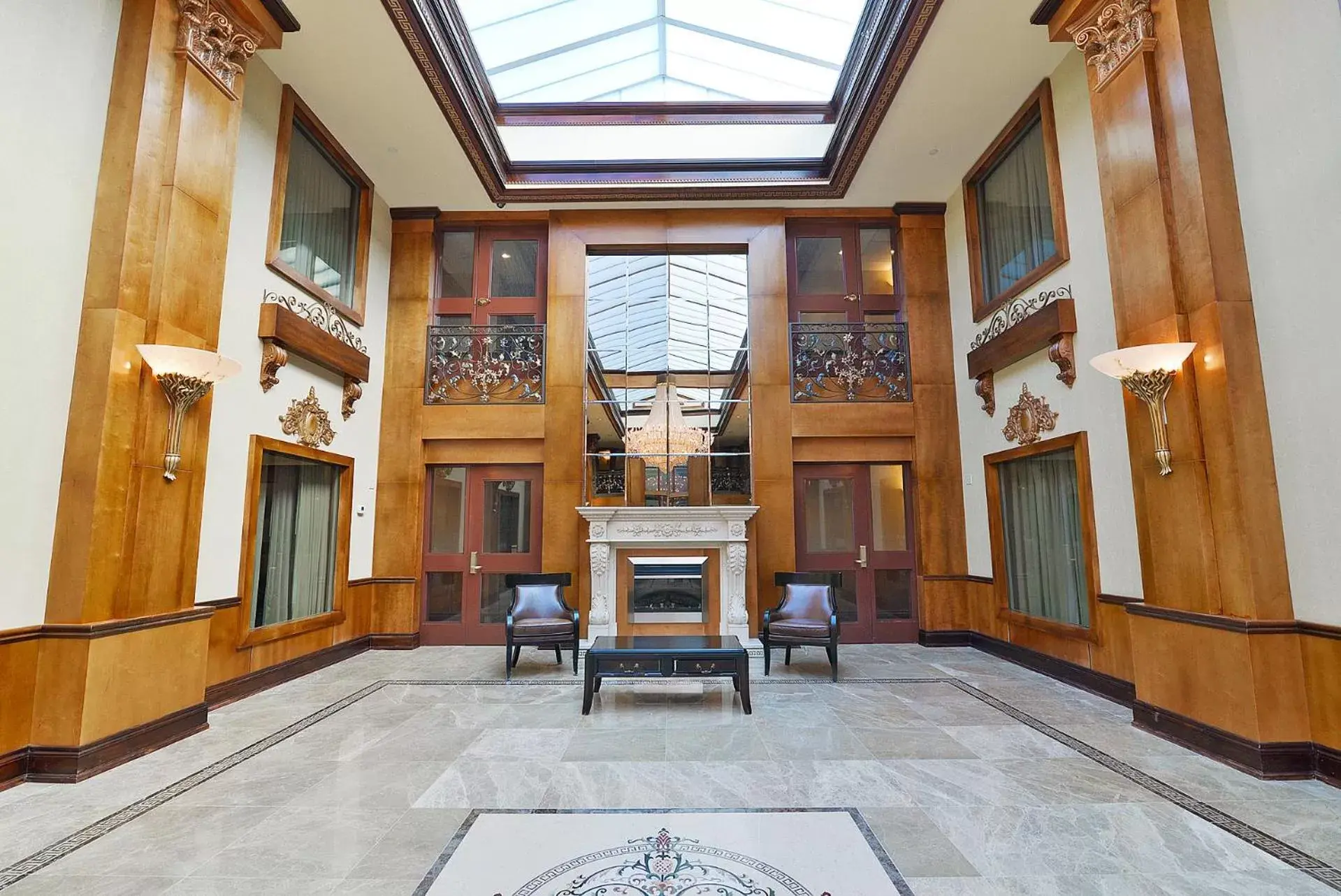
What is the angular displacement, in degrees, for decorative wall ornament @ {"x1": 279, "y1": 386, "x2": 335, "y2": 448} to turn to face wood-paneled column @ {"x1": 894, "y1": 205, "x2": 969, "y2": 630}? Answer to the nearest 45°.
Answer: approximately 45° to its left

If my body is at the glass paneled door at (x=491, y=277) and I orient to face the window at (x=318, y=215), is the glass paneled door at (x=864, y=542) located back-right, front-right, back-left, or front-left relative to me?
back-left

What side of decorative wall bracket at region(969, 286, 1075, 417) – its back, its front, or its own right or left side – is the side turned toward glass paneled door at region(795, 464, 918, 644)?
right

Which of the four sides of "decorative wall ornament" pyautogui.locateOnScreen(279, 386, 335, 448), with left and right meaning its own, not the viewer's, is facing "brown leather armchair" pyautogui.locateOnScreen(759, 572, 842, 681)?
front

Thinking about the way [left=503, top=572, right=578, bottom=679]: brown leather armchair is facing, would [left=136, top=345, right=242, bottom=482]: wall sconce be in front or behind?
in front

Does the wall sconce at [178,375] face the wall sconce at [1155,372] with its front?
yes

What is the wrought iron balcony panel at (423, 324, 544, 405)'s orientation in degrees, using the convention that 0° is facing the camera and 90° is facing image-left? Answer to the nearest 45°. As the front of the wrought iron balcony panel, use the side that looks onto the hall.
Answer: approximately 0°

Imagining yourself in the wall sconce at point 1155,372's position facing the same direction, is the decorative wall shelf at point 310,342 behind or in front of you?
in front

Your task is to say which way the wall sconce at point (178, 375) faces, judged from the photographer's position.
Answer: facing the viewer and to the right of the viewer

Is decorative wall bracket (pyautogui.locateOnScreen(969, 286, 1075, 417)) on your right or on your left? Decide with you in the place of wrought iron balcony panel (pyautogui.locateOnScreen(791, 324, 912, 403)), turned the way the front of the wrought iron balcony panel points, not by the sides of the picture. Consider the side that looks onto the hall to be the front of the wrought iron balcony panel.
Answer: on your left

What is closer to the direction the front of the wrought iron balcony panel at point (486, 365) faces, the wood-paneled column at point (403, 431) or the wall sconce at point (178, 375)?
the wall sconce

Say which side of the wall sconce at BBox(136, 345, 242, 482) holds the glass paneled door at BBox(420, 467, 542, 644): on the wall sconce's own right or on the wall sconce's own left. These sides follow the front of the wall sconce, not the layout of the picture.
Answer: on the wall sconce's own left

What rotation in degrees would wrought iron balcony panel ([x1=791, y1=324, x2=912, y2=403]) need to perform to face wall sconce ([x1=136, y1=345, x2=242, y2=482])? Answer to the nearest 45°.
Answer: approximately 45° to its right

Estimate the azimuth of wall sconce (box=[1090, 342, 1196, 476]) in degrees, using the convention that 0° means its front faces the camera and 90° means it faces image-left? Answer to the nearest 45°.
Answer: approximately 45°

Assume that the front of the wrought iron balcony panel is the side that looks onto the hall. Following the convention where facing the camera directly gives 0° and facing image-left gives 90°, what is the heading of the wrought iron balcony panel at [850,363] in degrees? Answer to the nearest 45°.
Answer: approximately 0°
